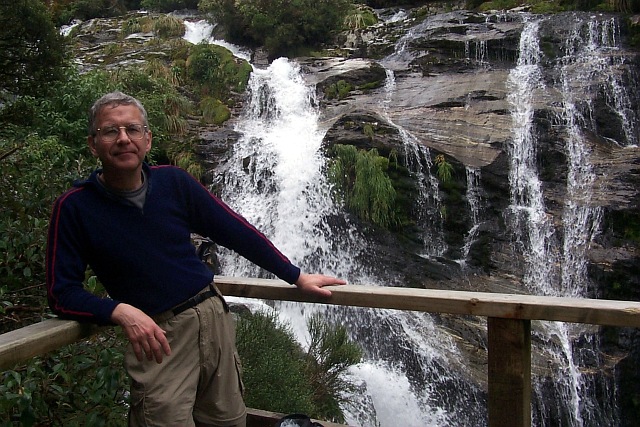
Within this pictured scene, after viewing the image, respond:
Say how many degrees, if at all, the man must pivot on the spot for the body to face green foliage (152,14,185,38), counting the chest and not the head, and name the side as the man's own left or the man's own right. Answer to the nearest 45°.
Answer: approximately 180°

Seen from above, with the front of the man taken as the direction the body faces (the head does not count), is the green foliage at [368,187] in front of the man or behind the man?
behind

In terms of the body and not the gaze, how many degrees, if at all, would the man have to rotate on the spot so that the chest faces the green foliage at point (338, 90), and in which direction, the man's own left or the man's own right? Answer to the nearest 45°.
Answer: approximately 180°

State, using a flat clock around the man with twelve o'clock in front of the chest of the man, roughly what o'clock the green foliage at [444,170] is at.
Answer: The green foliage is roughly at 7 o'clock from the man.

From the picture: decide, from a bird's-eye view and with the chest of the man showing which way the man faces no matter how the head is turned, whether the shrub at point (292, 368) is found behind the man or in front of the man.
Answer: behind

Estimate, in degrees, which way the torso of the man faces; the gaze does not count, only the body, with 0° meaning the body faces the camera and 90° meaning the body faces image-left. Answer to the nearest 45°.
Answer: approximately 0°

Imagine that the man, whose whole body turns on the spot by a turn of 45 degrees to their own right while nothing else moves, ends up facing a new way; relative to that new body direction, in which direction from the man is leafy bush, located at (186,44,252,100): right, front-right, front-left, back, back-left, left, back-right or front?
back-right

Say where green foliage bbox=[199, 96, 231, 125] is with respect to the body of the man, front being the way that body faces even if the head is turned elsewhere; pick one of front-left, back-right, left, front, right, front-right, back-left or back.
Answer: back
